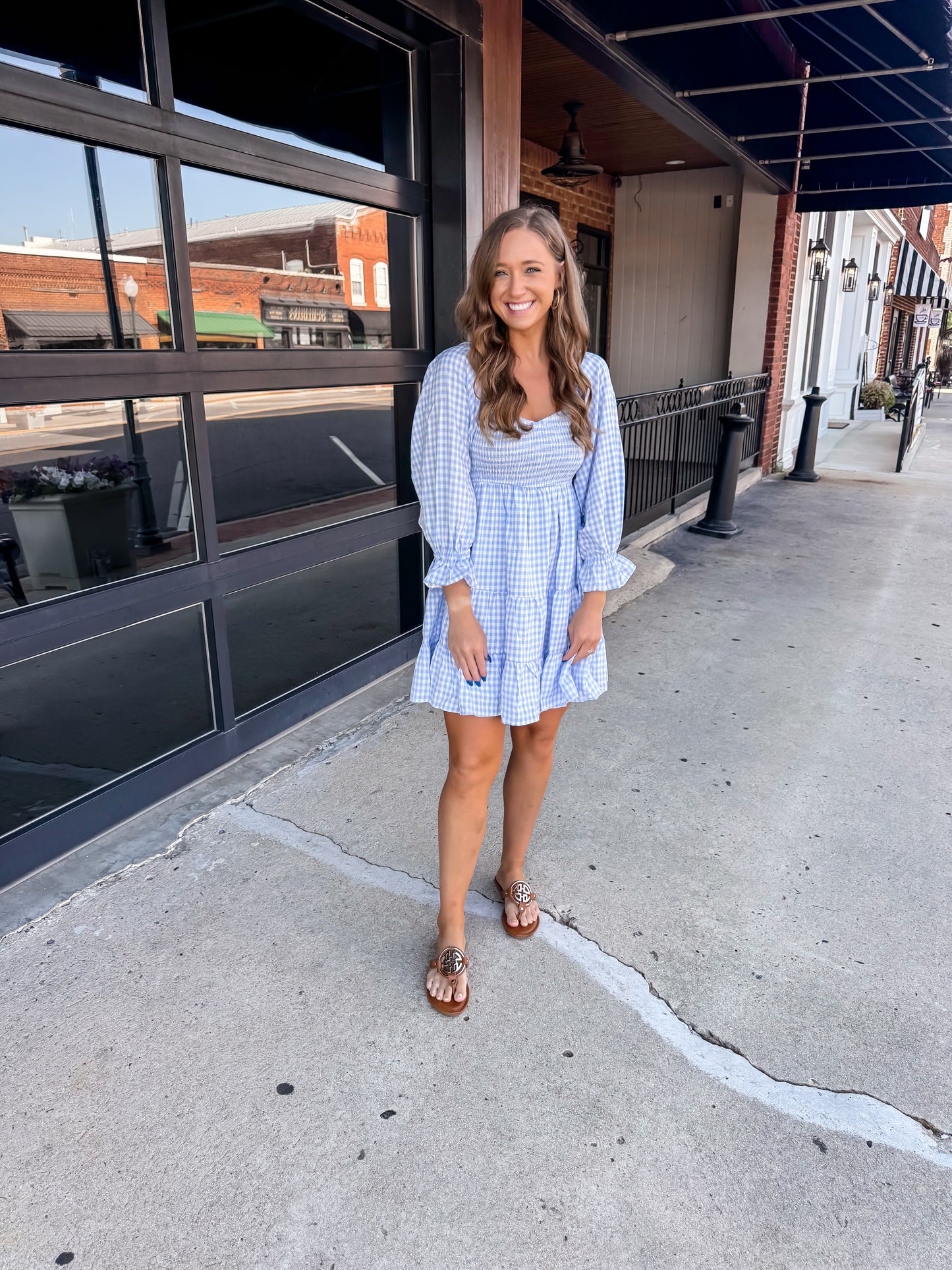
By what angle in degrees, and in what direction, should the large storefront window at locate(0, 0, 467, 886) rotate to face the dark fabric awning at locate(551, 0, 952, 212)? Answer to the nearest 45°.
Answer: approximately 90° to its left

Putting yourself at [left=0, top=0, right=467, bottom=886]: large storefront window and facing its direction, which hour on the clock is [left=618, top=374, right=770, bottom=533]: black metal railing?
The black metal railing is roughly at 9 o'clock from the large storefront window.

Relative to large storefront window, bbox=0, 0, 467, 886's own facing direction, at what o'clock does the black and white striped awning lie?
The black and white striped awning is roughly at 9 o'clock from the large storefront window.

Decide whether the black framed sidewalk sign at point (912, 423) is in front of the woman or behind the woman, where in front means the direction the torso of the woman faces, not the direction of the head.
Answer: behind

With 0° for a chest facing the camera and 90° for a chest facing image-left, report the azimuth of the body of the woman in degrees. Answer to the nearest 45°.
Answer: approximately 0°

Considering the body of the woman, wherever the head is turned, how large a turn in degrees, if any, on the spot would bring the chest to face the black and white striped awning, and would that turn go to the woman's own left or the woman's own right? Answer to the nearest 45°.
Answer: approximately 135° to the woman's own left

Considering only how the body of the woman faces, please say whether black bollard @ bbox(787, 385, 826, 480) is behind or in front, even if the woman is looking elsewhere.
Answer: behind

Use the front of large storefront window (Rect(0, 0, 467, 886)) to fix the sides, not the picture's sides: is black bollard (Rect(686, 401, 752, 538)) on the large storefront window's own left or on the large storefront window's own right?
on the large storefront window's own left

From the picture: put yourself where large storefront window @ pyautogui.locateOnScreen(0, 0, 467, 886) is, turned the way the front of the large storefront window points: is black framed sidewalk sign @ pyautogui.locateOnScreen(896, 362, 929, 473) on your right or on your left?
on your left

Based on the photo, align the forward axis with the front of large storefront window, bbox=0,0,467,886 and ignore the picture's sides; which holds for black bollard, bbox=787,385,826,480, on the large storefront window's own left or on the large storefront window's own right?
on the large storefront window's own left

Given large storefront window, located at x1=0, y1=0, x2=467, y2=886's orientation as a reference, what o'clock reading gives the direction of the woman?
The woman is roughly at 1 o'clock from the large storefront window.

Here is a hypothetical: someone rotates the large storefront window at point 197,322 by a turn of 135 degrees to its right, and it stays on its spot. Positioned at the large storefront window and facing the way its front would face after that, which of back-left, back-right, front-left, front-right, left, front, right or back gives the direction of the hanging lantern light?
back-right

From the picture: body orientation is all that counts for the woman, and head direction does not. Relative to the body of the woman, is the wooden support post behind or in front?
behind

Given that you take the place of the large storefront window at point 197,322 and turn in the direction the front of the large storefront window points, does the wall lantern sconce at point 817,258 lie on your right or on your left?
on your left
